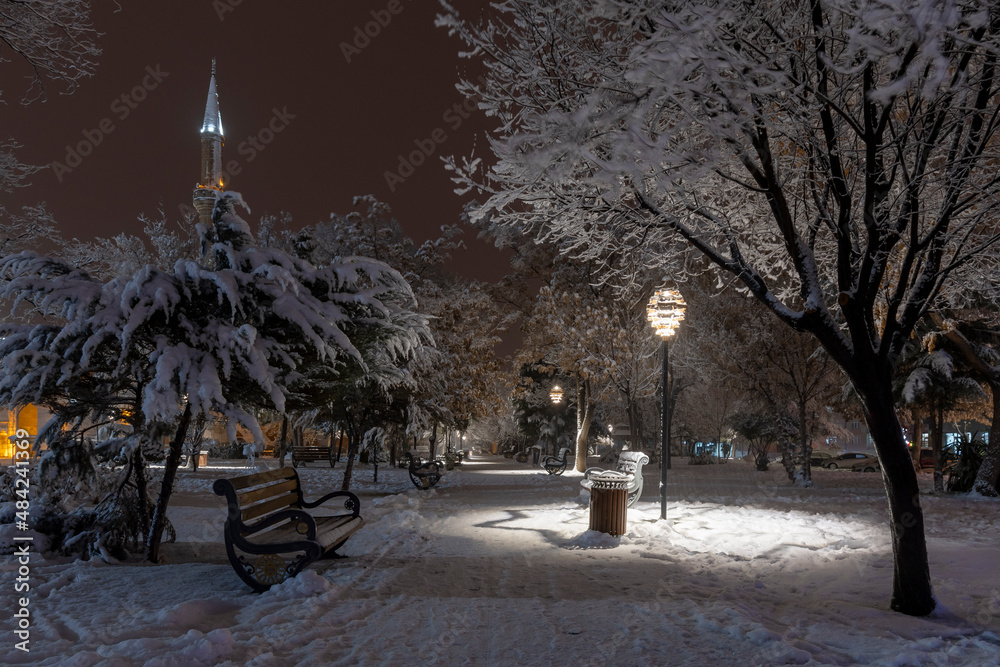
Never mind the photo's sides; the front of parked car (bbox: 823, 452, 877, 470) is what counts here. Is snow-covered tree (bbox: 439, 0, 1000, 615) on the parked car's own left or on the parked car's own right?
on the parked car's own left

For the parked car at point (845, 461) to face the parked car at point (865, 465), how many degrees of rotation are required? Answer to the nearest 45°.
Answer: approximately 135° to its left

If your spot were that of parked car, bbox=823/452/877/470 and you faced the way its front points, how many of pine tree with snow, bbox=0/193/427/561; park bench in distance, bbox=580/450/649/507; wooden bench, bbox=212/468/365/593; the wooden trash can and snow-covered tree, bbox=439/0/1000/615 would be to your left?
5

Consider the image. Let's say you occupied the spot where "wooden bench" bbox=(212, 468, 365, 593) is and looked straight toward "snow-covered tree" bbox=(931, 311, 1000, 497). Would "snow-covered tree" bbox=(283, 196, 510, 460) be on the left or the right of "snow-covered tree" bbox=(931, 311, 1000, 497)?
left

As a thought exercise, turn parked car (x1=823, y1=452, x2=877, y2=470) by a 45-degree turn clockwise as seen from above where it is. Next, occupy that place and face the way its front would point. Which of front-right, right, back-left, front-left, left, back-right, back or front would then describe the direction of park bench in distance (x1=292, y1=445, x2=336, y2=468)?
left

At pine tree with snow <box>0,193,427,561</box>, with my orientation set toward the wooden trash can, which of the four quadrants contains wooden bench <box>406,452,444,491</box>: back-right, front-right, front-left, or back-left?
front-left

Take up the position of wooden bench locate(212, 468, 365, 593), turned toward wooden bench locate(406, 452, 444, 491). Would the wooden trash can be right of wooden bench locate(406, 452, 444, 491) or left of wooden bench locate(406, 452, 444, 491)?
right

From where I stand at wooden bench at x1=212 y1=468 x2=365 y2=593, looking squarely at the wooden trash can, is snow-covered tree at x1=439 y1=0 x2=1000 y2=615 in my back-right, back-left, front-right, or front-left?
front-right

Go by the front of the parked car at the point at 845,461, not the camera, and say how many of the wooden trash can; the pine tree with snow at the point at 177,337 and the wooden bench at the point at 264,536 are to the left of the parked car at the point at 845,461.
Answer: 3

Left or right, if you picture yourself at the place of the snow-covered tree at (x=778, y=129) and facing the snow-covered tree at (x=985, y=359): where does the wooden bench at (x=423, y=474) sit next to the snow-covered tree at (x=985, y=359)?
left

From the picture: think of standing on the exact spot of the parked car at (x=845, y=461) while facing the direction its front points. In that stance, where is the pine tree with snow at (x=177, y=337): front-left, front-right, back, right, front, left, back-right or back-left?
left

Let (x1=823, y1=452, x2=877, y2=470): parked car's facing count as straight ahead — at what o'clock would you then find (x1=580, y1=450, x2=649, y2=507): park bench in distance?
The park bench in distance is roughly at 9 o'clock from the parked car.

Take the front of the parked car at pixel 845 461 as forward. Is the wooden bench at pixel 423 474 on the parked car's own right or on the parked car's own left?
on the parked car's own left

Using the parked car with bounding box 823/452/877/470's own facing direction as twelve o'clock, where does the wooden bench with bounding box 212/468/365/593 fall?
The wooden bench is roughly at 9 o'clock from the parked car.

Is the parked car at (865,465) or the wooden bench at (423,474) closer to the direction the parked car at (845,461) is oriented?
the wooden bench

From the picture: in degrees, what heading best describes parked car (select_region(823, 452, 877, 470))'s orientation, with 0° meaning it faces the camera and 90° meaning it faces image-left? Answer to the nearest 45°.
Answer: approximately 90°

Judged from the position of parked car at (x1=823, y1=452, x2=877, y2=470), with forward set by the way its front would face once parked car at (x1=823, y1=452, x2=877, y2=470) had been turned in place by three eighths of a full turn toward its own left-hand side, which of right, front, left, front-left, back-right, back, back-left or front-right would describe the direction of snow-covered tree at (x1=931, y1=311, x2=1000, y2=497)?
front-right

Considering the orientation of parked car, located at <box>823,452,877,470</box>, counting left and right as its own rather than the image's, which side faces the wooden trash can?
left
